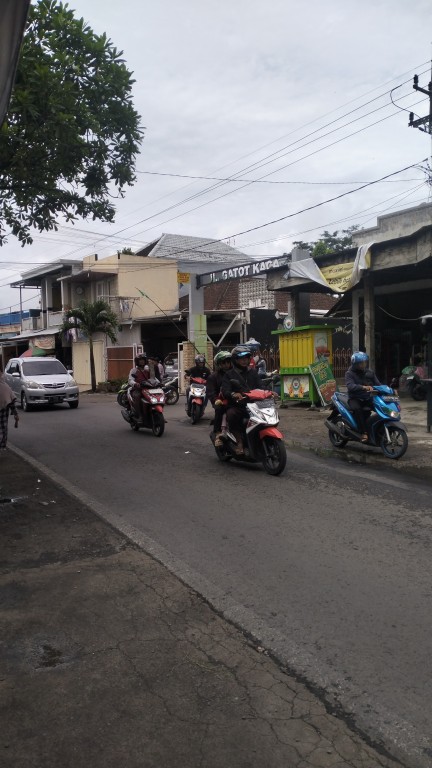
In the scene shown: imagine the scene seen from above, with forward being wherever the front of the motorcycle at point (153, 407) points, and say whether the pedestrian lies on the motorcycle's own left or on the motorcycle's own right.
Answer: on the motorcycle's own right

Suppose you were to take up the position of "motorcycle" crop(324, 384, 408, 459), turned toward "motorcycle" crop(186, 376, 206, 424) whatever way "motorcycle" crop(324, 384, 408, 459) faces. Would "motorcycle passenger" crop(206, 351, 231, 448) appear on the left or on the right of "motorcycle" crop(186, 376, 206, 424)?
left

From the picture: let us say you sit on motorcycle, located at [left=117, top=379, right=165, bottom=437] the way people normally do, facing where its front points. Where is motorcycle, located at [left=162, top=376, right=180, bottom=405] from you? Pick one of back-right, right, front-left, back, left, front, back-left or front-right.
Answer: back-left

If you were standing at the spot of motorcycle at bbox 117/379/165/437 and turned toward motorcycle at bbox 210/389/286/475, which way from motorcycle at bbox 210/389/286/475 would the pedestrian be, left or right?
right

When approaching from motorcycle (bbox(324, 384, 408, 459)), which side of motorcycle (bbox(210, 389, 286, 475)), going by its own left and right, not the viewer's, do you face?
left

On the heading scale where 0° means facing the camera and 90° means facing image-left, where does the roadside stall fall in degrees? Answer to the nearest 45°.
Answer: approximately 45°

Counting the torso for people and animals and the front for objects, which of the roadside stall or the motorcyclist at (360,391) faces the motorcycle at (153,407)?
the roadside stall

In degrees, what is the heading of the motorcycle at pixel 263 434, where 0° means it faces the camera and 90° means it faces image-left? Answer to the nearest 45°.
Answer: approximately 315°

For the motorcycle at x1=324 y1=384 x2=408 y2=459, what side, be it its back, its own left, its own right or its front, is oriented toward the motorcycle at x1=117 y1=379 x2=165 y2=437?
back

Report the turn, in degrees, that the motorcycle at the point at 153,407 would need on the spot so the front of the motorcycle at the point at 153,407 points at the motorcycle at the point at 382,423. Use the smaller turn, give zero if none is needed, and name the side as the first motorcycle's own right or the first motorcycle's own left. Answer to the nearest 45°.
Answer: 0° — it already faces it

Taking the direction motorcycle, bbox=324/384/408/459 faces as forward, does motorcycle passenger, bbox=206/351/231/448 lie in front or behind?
behind

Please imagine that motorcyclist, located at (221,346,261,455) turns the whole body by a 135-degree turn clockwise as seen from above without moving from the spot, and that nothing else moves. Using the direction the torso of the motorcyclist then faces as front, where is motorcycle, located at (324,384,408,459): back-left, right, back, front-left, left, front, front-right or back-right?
back

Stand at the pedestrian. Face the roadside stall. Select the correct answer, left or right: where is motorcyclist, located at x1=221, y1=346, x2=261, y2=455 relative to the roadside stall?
right
